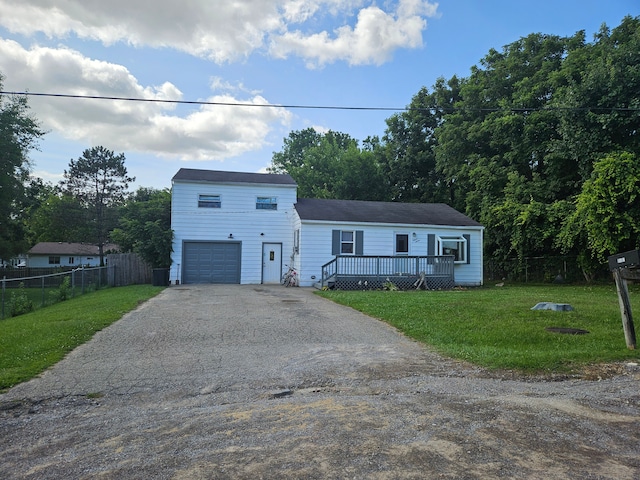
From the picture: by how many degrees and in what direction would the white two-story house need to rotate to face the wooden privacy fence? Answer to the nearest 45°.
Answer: approximately 90° to its right

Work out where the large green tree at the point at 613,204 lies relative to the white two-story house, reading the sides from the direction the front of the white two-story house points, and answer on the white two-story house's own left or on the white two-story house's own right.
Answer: on the white two-story house's own left

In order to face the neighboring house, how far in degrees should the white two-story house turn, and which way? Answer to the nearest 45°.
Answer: approximately 135° to its right

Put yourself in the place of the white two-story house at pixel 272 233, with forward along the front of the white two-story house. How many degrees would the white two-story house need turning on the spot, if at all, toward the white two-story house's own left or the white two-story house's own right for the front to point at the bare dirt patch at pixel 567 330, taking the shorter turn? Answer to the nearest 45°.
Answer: approximately 45° to the white two-story house's own left

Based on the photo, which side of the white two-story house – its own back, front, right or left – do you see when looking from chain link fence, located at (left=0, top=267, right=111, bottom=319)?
right

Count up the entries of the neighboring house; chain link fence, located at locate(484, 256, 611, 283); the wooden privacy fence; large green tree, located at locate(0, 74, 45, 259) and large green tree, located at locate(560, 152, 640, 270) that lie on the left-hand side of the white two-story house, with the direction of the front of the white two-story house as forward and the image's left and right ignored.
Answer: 2

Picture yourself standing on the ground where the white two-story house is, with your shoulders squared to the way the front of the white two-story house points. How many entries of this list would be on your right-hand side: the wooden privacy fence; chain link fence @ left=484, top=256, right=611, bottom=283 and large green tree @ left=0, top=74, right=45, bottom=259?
2

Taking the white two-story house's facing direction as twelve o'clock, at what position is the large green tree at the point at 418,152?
The large green tree is roughly at 7 o'clock from the white two-story house.

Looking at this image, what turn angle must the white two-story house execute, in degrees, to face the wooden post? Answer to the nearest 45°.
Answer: approximately 45° to its left

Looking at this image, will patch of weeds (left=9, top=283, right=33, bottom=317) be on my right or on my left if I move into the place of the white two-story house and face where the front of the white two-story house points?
on my right

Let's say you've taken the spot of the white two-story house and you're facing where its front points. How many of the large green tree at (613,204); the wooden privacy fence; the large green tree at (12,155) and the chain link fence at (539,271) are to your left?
2

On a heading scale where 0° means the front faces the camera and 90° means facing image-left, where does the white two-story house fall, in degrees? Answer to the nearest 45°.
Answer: approximately 0°

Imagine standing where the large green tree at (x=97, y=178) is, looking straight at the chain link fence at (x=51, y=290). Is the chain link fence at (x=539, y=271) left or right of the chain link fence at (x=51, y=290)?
left

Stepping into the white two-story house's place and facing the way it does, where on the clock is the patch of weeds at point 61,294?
The patch of weeds is roughly at 2 o'clock from the white two-story house.

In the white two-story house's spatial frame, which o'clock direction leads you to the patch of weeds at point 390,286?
The patch of weeds is roughly at 10 o'clock from the white two-story house.
